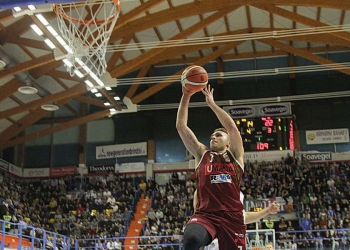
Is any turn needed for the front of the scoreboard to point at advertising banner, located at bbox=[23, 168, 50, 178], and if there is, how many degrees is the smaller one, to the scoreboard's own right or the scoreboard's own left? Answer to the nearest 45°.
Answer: approximately 90° to the scoreboard's own right

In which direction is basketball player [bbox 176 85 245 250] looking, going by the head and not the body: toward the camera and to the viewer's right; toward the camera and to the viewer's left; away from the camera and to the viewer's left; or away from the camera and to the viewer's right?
toward the camera and to the viewer's left

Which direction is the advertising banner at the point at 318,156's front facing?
toward the camera

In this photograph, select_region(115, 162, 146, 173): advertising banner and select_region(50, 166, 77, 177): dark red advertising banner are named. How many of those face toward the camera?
2

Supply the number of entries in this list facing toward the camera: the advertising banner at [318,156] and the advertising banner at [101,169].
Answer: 2

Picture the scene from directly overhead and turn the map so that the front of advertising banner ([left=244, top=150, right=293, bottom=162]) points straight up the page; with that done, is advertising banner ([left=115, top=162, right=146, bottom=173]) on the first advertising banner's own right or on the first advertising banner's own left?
on the first advertising banner's own right

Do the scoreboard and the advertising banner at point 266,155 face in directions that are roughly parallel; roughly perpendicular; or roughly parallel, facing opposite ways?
roughly parallel

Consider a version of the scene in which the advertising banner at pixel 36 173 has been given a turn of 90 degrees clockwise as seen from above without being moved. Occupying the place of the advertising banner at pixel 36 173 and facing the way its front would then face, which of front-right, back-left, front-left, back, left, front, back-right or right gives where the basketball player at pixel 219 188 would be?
left

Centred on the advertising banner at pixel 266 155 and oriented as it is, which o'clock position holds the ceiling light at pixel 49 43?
The ceiling light is roughly at 1 o'clock from the advertising banner.

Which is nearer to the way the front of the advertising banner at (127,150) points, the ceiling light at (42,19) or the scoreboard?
the ceiling light

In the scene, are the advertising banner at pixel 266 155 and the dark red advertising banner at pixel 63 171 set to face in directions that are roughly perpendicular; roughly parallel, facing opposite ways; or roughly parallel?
roughly parallel

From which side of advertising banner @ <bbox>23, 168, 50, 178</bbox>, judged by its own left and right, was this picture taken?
front

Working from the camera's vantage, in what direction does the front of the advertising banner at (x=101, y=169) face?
facing the viewer

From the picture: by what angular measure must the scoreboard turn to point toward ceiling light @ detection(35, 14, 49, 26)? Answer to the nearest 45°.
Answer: approximately 45° to its right

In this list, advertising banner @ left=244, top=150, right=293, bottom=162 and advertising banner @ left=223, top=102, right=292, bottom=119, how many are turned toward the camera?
2

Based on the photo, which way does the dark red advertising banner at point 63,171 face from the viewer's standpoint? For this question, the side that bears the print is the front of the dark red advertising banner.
toward the camera

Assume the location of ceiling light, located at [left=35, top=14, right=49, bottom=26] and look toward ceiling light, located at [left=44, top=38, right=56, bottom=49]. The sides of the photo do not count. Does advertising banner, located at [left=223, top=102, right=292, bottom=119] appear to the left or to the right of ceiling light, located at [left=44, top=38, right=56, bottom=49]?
right
